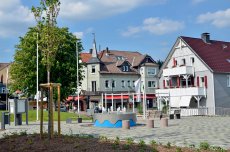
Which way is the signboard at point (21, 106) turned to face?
toward the camera

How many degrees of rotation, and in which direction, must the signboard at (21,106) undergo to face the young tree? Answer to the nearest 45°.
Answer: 0° — it already faces it
